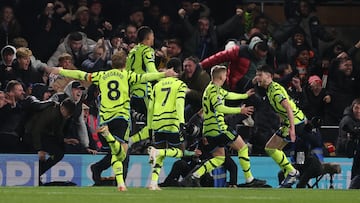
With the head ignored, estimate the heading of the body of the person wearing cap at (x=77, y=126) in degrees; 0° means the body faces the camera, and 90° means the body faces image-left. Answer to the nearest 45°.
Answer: approximately 315°

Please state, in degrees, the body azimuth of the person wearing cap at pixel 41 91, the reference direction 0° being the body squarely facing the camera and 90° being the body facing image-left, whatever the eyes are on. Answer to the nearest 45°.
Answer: approximately 315°

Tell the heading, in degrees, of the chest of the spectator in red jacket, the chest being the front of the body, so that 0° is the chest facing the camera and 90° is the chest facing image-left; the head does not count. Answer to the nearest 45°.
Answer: approximately 315°
